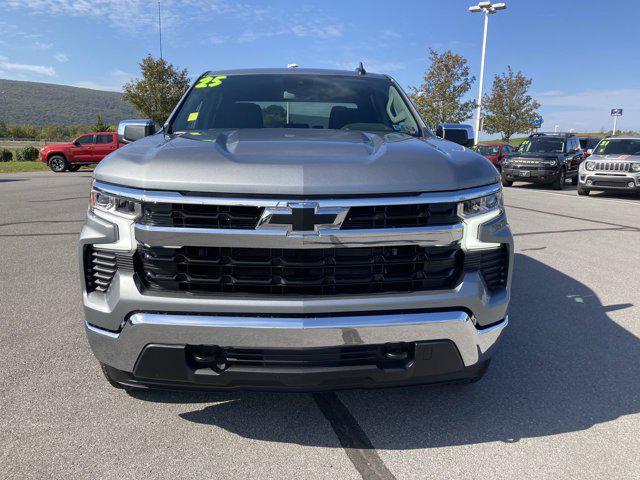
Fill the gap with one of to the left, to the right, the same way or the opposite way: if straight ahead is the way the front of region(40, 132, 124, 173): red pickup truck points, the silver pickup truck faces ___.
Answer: to the left

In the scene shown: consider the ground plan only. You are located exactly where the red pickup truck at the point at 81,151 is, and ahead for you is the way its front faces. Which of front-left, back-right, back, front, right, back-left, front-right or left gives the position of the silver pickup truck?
left

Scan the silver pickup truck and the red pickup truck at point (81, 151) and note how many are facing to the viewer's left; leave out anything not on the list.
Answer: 1

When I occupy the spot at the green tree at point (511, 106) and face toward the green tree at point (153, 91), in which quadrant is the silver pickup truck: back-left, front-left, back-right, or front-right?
front-left

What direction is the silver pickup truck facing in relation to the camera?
toward the camera

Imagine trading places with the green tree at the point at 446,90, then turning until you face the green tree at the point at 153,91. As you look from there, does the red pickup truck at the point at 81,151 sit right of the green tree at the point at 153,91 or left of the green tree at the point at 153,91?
left

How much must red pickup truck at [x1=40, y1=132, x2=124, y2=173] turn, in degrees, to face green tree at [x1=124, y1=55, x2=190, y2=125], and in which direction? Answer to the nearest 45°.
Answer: approximately 90° to its right

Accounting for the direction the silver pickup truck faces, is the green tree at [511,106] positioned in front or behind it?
behind

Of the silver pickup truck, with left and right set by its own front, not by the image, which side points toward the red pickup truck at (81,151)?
back

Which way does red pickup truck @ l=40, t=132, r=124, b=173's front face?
to the viewer's left

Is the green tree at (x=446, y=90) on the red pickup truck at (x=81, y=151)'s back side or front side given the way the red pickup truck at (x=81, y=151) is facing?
on the back side

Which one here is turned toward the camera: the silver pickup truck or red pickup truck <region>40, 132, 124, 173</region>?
the silver pickup truck
